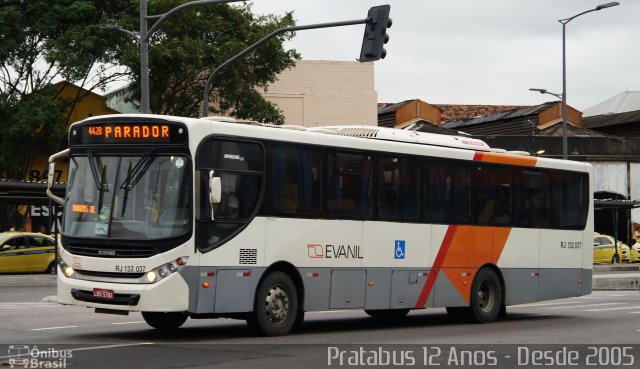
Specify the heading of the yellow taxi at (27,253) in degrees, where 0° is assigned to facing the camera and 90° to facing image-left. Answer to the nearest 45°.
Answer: approximately 90°

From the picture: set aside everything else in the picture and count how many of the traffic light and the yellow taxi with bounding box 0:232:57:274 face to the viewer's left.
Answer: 1

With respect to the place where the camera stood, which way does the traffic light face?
facing away from the viewer and to the right of the viewer

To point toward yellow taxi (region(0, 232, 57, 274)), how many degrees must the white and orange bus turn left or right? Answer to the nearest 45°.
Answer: approximately 90° to its right

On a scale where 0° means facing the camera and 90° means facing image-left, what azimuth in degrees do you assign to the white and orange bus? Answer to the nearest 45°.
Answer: approximately 45°

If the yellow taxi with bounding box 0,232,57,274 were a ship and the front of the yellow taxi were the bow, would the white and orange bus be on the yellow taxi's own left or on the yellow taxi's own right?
on the yellow taxi's own left

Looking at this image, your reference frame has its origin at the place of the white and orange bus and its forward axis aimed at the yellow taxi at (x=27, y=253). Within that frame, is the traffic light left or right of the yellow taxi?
right

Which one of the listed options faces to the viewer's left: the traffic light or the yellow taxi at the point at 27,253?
the yellow taxi

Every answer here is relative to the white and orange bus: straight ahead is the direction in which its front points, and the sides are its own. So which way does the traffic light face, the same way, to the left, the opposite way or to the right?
the opposite way

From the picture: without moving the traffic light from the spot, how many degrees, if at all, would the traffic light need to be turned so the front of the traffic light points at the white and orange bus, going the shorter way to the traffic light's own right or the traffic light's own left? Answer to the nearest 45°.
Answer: approximately 135° to the traffic light's own right
